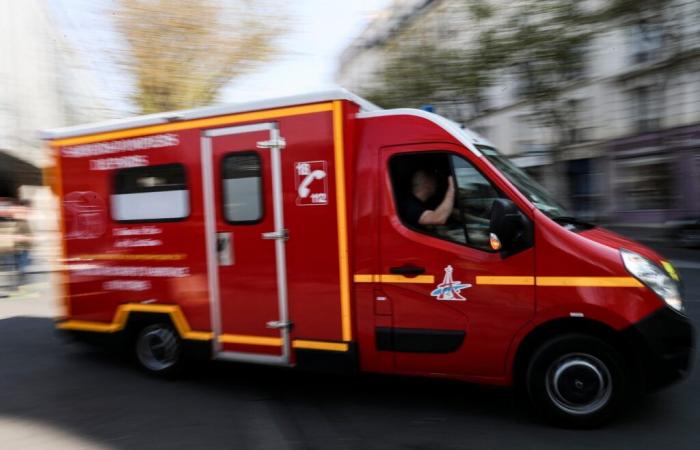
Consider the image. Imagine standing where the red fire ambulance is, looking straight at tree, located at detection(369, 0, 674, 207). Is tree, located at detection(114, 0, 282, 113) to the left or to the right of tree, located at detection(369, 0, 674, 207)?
left

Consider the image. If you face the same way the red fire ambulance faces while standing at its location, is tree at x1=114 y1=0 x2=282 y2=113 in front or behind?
behind
